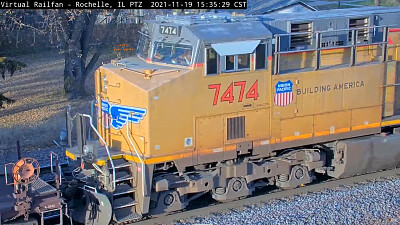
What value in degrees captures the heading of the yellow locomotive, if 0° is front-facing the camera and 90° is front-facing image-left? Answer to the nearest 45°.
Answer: approximately 45°

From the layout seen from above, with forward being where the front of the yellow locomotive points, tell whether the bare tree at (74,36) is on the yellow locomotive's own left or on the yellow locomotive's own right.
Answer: on the yellow locomotive's own right
